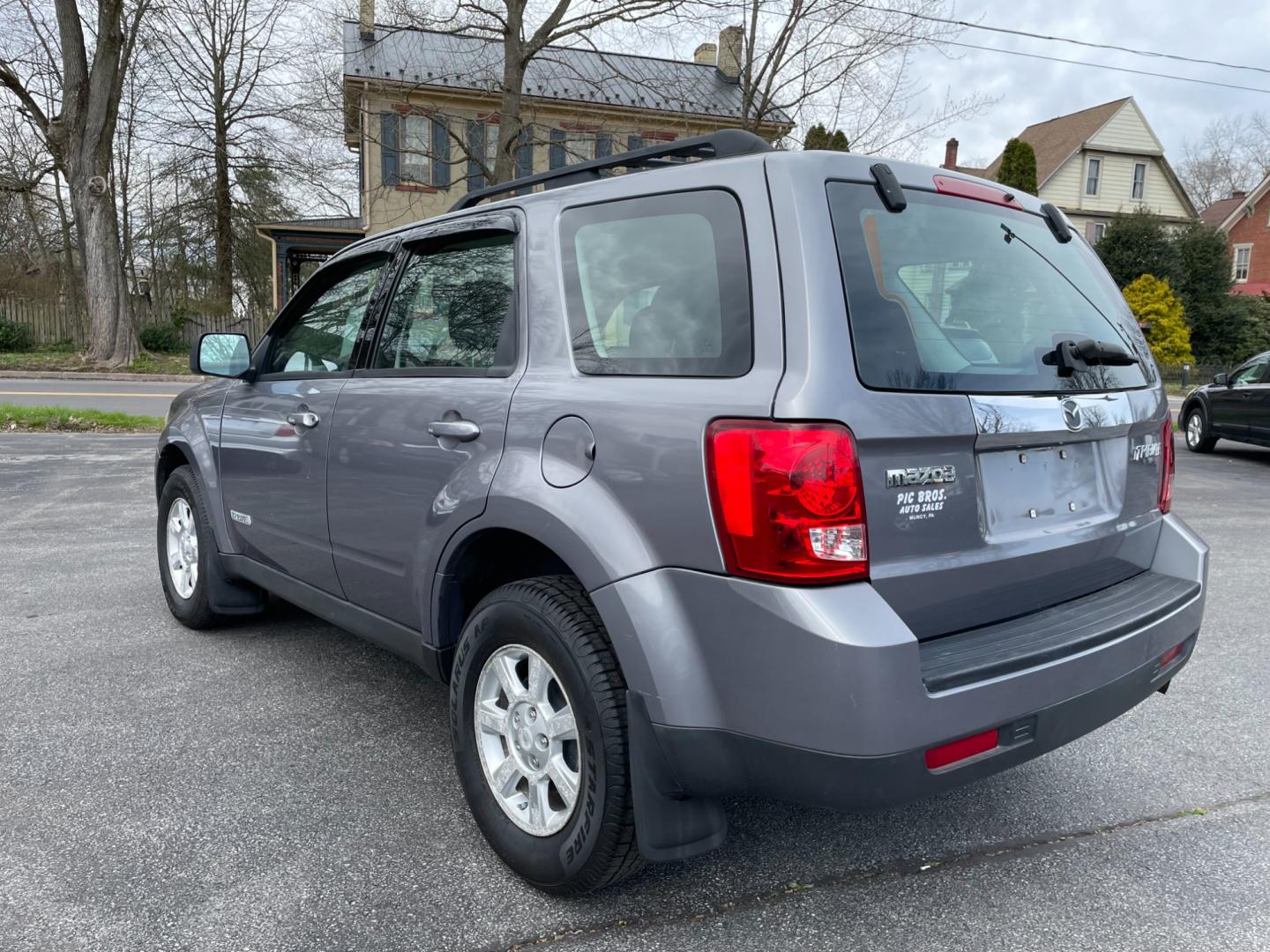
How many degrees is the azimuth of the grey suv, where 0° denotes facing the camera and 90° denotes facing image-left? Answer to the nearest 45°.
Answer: approximately 135°

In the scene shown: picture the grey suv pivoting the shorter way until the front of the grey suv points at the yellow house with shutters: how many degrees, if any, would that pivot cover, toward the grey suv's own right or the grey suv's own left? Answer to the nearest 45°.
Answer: approximately 45° to the grey suv's own right

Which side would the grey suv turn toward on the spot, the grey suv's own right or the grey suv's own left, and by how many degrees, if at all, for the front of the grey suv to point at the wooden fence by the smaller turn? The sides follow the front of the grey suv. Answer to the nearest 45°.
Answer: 0° — it already faces it

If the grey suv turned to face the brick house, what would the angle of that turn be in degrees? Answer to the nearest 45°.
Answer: approximately 90° to its right

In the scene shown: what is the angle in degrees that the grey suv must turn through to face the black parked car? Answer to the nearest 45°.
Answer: approximately 90° to its right

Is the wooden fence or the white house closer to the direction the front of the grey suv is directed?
the wooden fence

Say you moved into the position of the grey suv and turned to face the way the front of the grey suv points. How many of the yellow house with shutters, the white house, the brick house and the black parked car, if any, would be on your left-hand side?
0

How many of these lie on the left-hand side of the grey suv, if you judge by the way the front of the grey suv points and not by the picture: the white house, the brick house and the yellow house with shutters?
0

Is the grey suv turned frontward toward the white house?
no

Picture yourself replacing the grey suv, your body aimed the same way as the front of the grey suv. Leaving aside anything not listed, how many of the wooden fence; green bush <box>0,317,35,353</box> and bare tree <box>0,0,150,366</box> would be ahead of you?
3

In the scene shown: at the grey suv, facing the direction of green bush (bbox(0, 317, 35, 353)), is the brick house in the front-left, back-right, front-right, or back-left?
front-right

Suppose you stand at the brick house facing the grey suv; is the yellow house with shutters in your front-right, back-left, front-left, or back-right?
front-right

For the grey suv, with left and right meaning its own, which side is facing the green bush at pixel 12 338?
front

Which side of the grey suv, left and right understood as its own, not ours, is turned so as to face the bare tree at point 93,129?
front

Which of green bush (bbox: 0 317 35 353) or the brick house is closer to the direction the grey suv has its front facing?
the green bush
